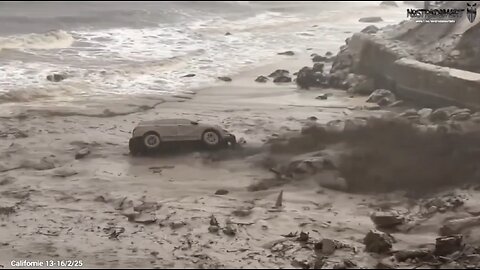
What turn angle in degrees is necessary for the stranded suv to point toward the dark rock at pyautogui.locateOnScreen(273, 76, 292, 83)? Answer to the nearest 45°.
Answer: approximately 45° to its left

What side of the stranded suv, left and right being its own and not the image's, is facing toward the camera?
right

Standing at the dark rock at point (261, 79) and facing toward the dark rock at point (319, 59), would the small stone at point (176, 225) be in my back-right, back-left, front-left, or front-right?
back-right

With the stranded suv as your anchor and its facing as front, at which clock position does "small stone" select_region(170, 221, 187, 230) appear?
The small stone is roughly at 3 o'clock from the stranded suv.

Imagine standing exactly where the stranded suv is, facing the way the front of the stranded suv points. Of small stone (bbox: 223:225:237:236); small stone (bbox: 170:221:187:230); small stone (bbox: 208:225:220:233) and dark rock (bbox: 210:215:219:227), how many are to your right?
4

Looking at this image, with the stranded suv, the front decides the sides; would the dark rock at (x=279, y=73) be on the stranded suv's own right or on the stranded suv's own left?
on the stranded suv's own left

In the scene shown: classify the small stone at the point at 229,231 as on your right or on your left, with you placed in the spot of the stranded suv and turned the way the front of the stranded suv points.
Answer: on your right

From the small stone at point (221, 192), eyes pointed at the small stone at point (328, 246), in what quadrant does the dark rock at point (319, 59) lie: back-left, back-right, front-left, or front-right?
back-left

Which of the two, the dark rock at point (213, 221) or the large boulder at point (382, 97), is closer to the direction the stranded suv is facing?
the large boulder

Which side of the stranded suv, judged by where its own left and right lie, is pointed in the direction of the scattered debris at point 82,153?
back

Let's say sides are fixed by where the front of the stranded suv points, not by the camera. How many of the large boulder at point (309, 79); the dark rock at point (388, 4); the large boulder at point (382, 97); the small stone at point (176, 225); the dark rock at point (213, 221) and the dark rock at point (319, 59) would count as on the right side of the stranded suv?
2

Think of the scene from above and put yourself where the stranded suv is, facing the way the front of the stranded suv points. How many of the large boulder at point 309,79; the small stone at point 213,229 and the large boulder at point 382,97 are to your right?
1
